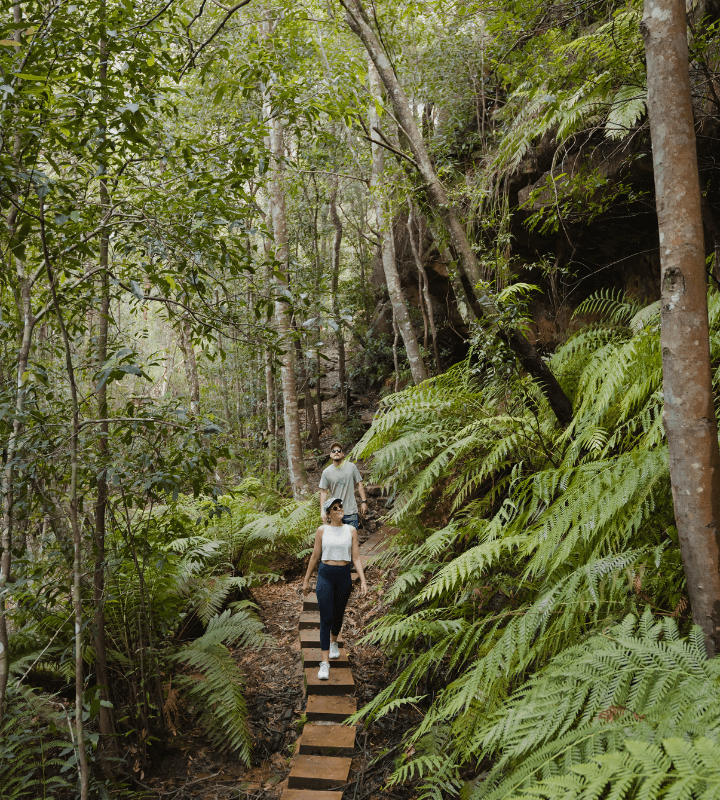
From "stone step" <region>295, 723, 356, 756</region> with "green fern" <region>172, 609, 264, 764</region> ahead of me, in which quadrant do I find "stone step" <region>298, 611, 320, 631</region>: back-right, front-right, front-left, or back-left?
front-right

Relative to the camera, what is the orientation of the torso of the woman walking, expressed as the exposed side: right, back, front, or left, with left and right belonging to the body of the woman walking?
front

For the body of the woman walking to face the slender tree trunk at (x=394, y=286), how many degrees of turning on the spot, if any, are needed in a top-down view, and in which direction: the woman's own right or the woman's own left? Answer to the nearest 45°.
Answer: approximately 180°

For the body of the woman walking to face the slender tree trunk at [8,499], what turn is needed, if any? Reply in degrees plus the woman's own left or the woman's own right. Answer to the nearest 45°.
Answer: approximately 45° to the woman's own right

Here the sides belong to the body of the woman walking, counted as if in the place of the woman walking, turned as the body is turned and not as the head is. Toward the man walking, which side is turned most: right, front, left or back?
back
